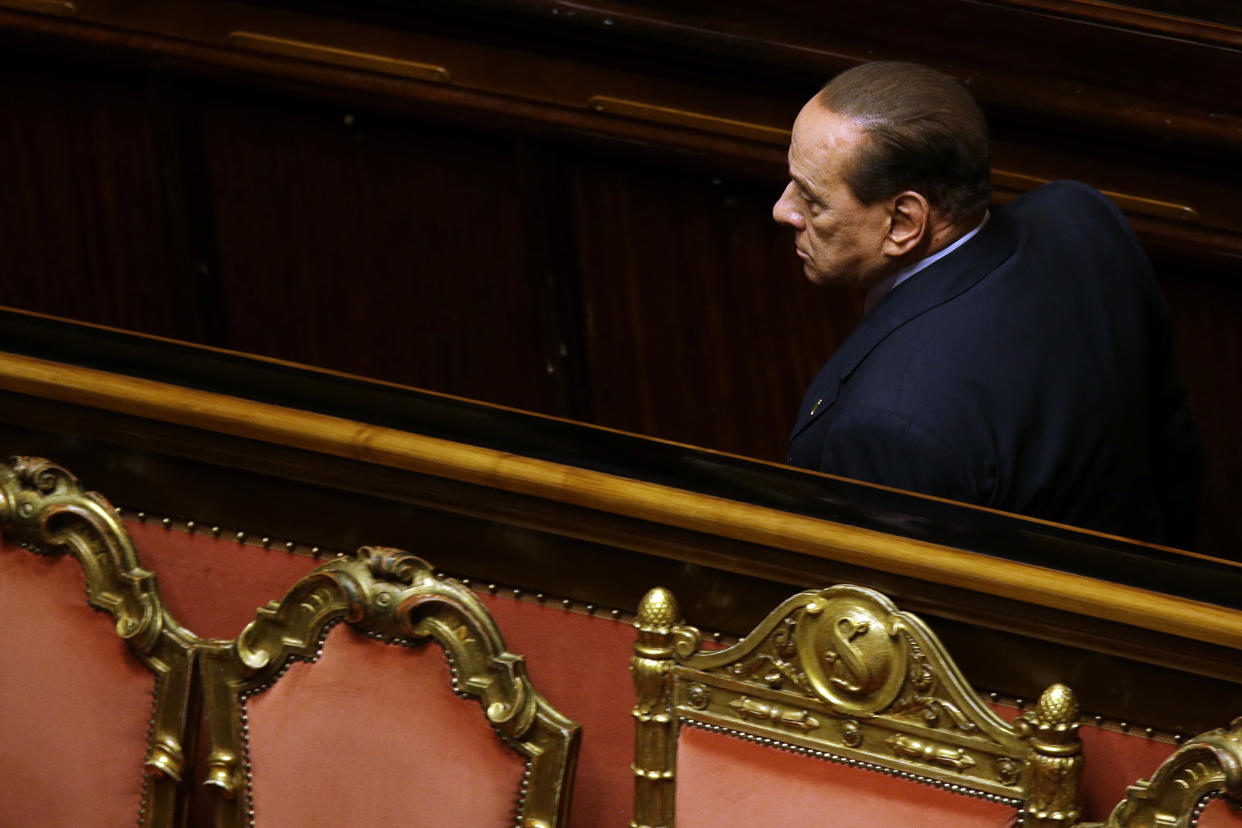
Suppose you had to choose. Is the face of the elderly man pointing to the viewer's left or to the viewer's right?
to the viewer's left

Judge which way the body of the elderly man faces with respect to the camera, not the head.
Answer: to the viewer's left
